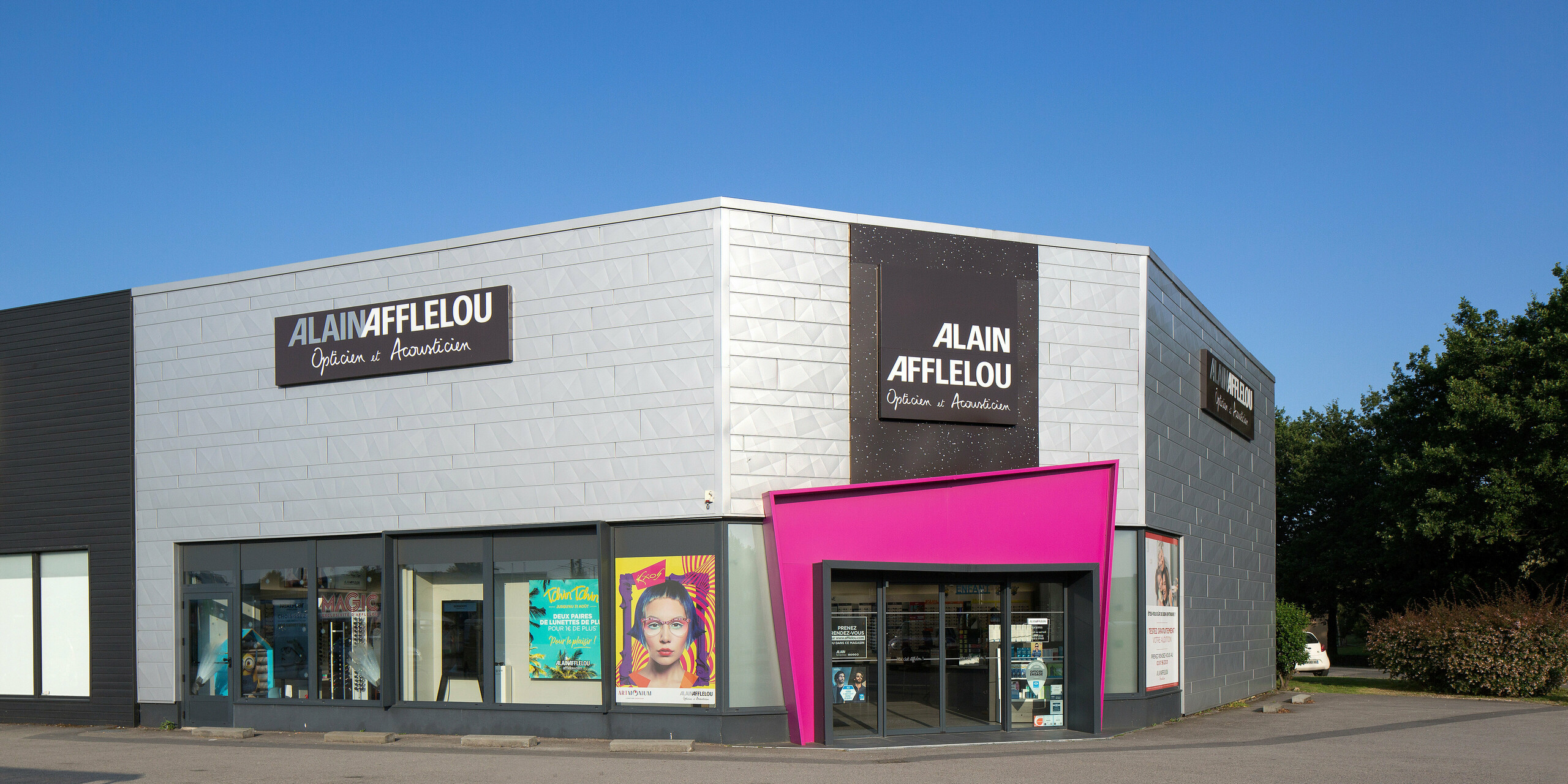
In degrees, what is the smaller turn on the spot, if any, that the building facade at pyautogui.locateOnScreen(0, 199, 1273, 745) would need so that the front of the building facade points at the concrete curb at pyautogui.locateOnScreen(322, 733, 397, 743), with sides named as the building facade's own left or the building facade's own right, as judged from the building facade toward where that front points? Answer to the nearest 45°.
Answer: approximately 90° to the building facade's own right

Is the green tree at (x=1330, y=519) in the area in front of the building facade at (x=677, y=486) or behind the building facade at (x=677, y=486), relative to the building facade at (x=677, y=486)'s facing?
behind

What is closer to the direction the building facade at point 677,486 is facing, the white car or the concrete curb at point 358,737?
the concrete curb

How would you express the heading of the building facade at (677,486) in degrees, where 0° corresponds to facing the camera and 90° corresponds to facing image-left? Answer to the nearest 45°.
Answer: approximately 0°
